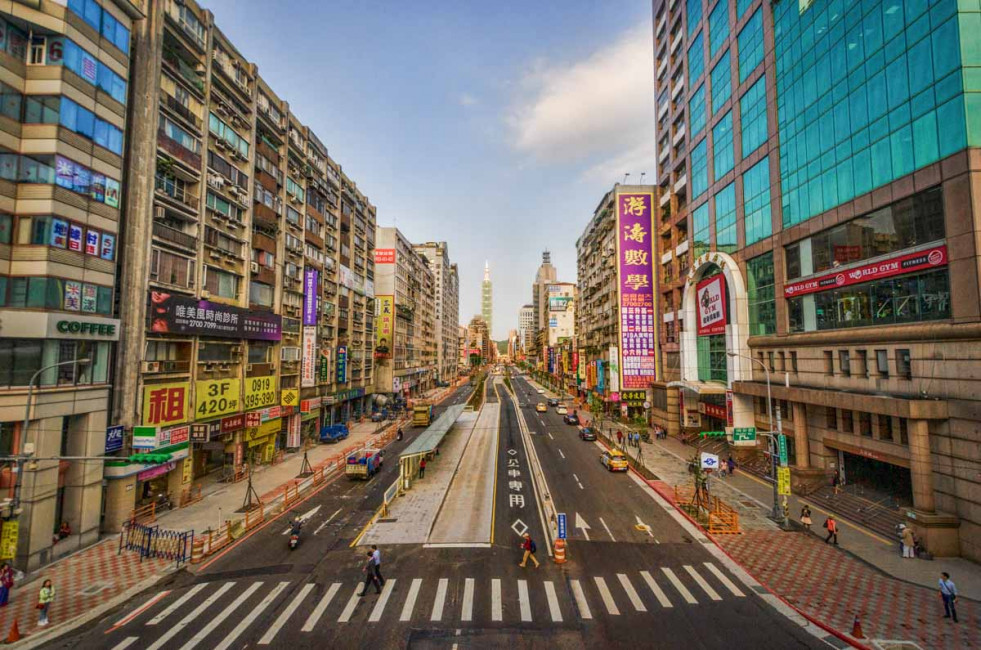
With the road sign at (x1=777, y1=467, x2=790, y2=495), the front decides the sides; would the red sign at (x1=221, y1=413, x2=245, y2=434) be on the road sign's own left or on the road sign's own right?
on the road sign's own right

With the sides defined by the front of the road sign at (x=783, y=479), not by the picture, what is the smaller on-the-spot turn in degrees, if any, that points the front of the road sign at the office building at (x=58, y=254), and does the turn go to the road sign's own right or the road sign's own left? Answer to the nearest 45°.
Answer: approximately 45° to the road sign's own right

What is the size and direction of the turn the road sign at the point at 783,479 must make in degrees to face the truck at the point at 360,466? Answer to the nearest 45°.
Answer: approximately 90° to its right

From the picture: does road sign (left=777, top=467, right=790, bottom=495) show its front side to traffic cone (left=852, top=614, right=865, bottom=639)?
yes

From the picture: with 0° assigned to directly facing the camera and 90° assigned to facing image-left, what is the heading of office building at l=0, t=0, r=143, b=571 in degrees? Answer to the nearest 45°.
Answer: approximately 315°

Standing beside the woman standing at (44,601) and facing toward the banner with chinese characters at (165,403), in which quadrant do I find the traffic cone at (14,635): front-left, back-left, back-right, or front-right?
back-left

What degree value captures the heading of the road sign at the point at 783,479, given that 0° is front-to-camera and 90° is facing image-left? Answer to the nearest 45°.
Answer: approximately 0°

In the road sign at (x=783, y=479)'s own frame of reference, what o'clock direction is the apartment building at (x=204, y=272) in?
The apartment building is roughly at 2 o'clock from the road sign.

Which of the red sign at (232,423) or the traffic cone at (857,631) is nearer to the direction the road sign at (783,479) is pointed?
the traffic cone

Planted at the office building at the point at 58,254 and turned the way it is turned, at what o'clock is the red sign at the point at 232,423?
The red sign is roughly at 9 o'clock from the office building.

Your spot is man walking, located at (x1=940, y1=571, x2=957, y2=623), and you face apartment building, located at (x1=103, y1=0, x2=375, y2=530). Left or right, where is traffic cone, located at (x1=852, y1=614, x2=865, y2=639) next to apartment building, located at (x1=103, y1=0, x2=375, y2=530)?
left
